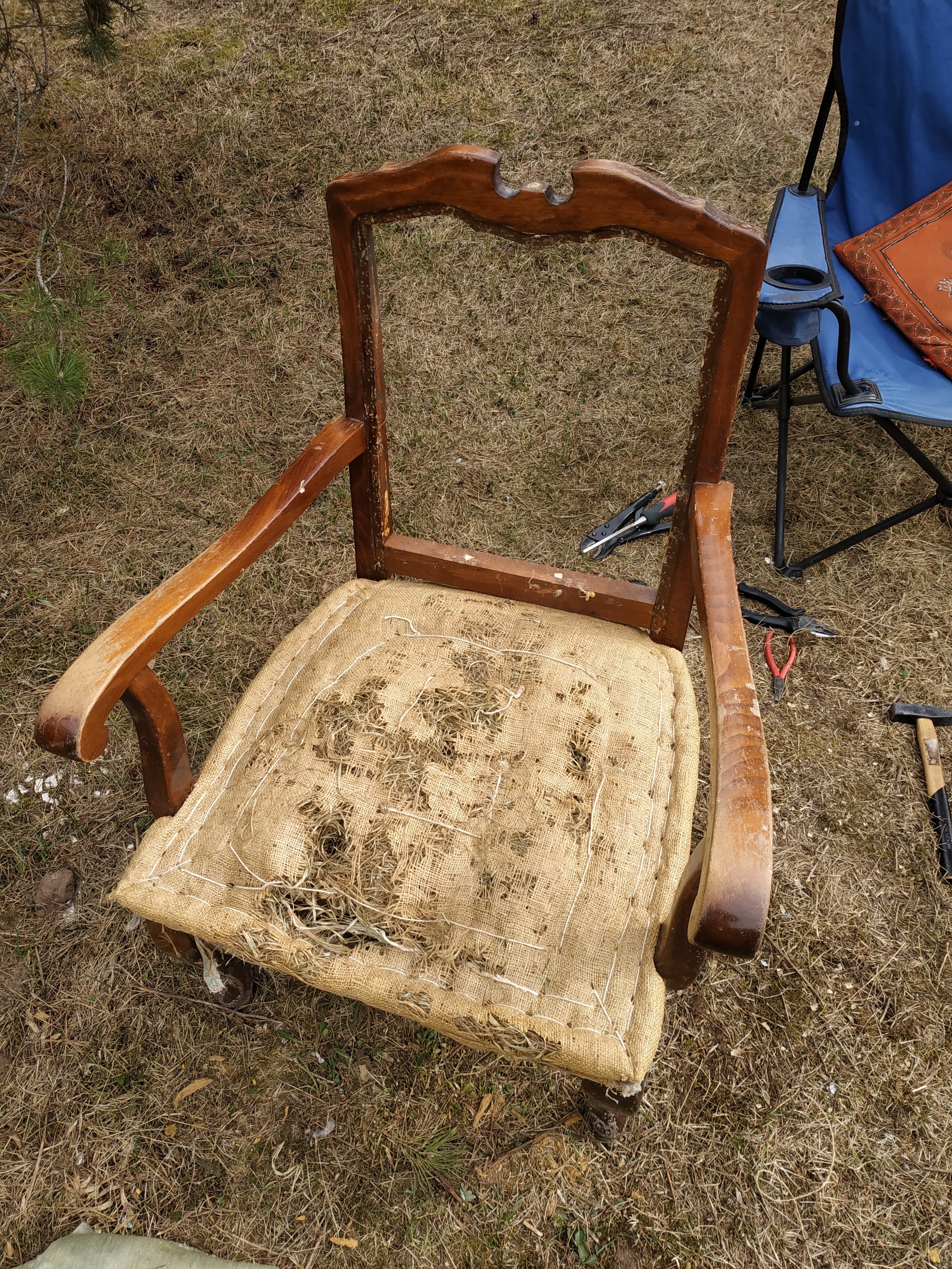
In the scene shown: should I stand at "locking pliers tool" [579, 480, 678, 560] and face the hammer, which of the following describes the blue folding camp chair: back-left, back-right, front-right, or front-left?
front-left

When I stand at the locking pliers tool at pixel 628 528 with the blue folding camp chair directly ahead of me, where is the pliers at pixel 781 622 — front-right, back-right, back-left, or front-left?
front-right

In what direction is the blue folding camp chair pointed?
toward the camera

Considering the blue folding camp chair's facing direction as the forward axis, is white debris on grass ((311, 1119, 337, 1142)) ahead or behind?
ahead
